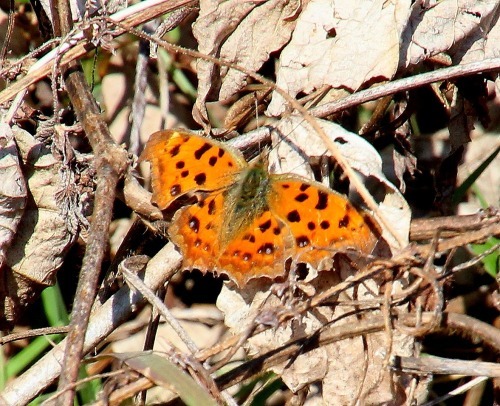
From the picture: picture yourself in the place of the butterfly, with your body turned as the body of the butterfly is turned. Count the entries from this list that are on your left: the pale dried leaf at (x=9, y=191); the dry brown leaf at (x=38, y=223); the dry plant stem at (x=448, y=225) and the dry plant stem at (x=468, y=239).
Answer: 2

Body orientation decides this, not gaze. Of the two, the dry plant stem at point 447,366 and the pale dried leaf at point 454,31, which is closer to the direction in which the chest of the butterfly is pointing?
the pale dried leaf

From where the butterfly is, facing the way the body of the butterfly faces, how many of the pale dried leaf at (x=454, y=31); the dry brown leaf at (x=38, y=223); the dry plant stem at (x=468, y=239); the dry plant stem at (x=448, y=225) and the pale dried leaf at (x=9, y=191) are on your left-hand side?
2

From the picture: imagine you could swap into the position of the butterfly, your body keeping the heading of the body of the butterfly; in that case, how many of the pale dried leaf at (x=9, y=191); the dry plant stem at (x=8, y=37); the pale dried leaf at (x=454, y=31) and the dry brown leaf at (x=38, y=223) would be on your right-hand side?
1

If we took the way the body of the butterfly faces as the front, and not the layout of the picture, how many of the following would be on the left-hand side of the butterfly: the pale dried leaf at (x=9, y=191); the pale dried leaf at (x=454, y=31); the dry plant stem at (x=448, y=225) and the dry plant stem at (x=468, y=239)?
1

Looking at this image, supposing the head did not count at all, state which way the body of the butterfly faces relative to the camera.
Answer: away from the camera

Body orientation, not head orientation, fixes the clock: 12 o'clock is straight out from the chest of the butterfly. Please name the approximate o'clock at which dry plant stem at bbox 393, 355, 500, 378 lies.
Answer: The dry plant stem is roughly at 5 o'clock from the butterfly.

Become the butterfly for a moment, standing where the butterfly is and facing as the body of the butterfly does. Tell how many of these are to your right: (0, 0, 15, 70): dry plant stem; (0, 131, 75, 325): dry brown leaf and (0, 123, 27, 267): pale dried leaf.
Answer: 0

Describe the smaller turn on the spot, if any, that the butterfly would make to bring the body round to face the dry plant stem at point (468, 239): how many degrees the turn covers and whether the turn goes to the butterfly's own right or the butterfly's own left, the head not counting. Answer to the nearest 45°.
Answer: approximately 135° to the butterfly's own right

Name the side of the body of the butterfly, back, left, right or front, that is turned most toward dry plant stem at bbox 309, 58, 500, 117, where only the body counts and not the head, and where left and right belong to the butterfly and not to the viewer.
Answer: front

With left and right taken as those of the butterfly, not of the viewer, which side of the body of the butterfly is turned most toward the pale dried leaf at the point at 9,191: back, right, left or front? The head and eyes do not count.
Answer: left

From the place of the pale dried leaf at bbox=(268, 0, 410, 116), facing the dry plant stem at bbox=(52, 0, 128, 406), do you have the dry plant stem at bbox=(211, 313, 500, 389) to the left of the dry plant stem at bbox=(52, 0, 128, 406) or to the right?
left

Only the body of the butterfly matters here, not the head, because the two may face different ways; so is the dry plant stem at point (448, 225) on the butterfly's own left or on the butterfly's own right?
on the butterfly's own right
